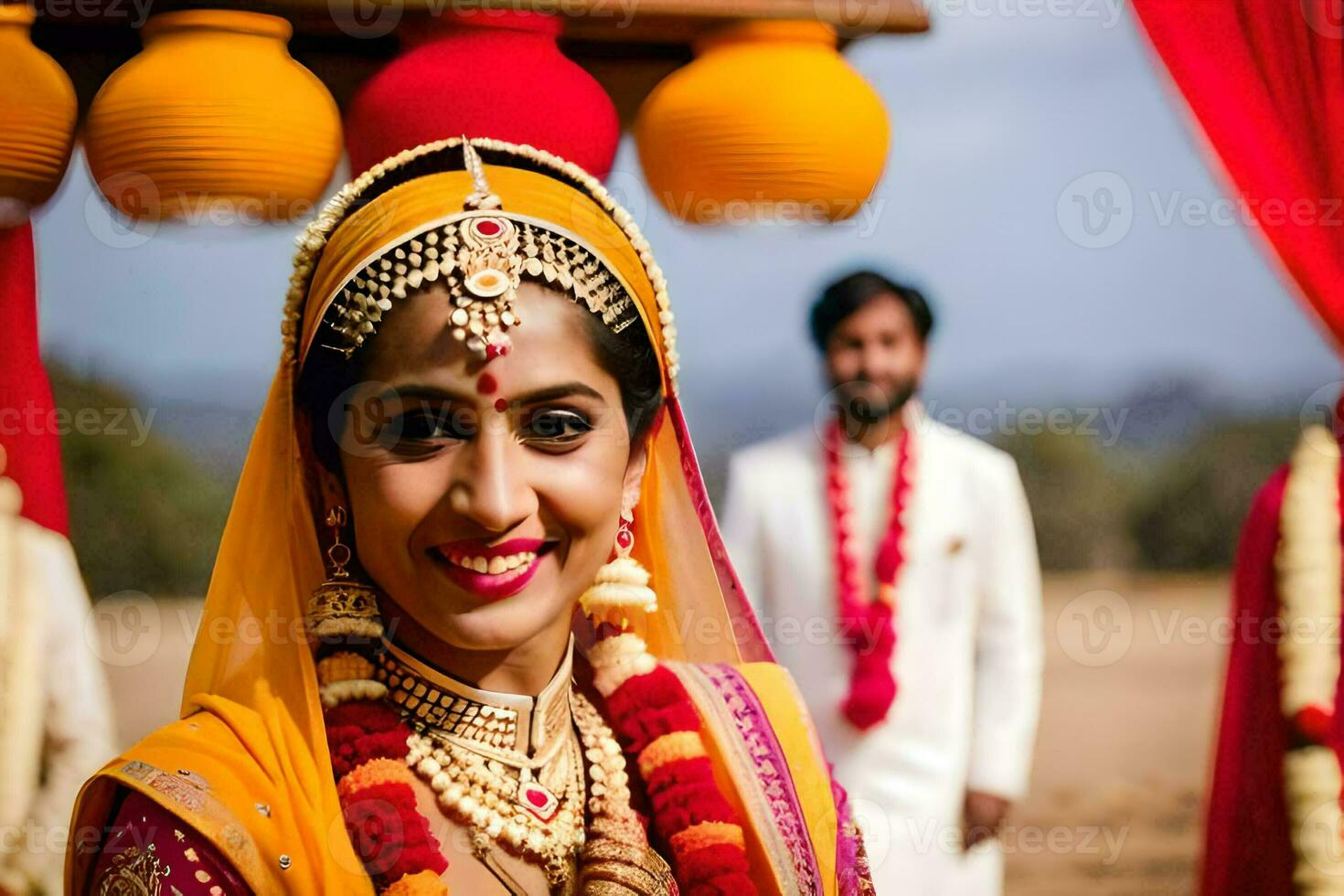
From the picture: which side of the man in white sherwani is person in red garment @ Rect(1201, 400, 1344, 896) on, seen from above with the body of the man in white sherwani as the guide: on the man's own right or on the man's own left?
on the man's own left

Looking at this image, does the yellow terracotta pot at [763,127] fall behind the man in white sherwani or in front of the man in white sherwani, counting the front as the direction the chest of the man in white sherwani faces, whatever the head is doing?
in front

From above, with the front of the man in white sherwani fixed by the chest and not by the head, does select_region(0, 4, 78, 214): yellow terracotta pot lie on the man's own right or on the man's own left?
on the man's own right

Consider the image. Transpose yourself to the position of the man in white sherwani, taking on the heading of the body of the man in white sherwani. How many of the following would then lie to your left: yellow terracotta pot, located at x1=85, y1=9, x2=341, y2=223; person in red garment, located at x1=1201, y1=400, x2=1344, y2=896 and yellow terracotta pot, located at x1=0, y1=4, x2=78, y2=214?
1

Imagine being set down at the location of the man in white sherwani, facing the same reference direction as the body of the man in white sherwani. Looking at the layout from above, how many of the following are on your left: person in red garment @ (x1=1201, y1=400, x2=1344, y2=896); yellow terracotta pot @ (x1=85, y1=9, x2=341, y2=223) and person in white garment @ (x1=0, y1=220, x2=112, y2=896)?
1

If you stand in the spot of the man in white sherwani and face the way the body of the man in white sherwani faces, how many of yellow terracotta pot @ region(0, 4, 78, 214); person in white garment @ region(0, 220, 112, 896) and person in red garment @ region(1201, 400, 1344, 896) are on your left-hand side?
1

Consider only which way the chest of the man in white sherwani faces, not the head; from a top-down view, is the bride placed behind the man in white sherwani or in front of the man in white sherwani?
in front

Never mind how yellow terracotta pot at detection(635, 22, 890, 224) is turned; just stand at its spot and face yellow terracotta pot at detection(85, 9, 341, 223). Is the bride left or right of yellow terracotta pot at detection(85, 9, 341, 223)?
left

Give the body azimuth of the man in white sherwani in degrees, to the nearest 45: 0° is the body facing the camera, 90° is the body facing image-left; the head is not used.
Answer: approximately 0°

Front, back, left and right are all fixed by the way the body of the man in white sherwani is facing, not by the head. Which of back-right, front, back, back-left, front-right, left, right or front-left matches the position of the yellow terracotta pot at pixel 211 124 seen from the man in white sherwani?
front-right
